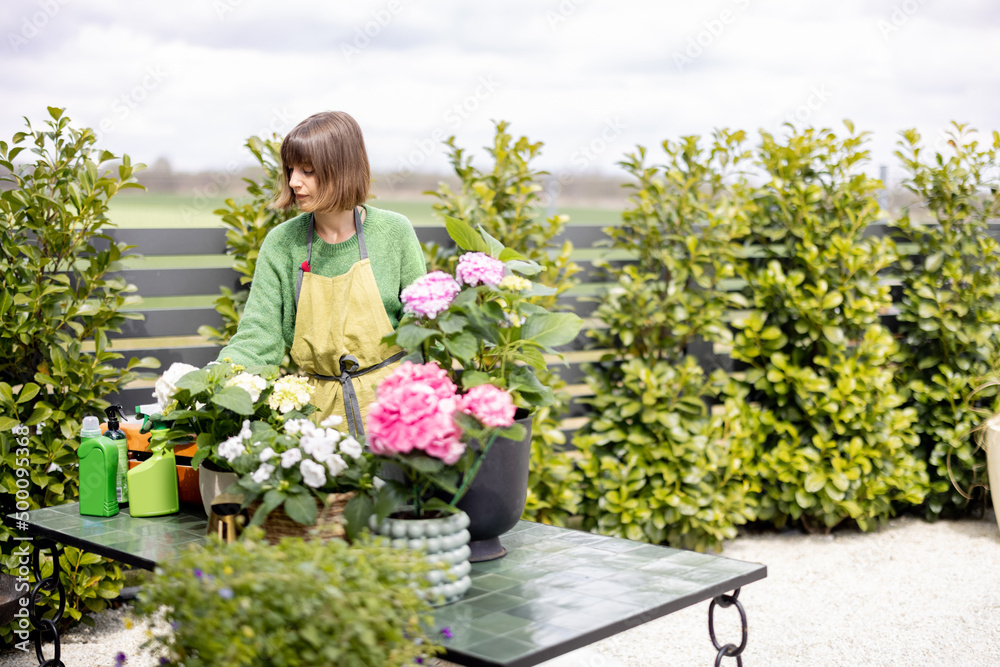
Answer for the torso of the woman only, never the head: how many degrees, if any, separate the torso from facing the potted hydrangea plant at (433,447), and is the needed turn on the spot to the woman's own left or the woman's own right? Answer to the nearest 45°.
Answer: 0° — they already face it

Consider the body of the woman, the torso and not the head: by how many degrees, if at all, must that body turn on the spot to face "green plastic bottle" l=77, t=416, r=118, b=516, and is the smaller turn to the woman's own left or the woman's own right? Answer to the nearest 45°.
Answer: approximately 45° to the woman's own right

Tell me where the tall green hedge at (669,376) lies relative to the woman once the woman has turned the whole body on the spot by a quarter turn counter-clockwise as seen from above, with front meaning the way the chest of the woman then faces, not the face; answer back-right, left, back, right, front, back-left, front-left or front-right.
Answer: front-left

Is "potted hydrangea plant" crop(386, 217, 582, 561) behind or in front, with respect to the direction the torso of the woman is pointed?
in front

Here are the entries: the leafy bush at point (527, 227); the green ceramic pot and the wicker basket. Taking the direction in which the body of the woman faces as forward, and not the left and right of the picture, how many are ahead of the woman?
2

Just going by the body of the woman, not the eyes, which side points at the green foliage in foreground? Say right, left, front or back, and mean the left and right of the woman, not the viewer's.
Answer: front

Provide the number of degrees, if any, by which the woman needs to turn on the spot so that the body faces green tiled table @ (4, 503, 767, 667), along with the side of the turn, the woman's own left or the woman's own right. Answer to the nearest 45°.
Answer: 0° — they already face it

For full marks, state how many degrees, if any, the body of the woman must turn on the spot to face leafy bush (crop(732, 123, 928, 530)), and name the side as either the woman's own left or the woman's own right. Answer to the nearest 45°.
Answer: approximately 135° to the woman's own left

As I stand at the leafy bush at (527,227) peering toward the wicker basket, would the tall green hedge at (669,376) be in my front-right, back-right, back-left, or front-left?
back-left

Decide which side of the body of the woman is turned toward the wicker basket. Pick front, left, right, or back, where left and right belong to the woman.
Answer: front

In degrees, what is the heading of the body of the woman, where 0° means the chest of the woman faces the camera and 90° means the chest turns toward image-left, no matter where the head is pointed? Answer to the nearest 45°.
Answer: approximately 0°
